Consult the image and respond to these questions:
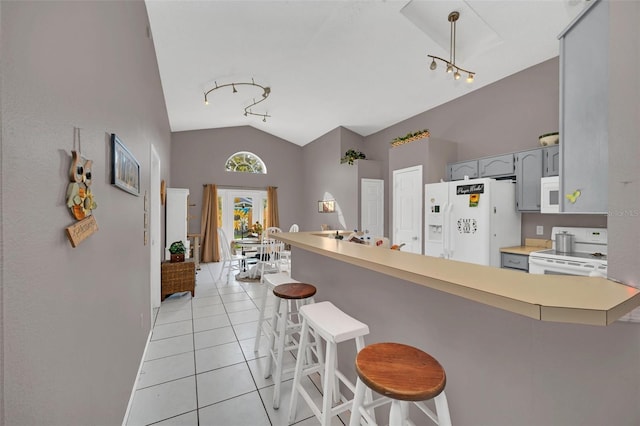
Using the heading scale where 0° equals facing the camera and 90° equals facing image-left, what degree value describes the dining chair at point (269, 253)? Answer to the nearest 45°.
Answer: approximately 135°

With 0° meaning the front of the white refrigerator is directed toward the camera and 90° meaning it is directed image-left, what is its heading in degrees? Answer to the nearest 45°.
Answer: approximately 45°

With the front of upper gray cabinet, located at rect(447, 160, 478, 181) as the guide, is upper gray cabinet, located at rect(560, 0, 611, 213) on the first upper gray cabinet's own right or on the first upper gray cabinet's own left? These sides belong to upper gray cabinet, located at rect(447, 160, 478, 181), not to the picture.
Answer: on the first upper gray cabinet's own left

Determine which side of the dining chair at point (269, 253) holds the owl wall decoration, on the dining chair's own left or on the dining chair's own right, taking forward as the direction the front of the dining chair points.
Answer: on the dining chair's own left

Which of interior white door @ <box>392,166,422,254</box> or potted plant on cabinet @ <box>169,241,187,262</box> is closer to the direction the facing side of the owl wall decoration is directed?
the interior white door

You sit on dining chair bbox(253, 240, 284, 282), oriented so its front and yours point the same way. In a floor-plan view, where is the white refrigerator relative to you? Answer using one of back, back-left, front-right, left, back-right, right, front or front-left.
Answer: back
